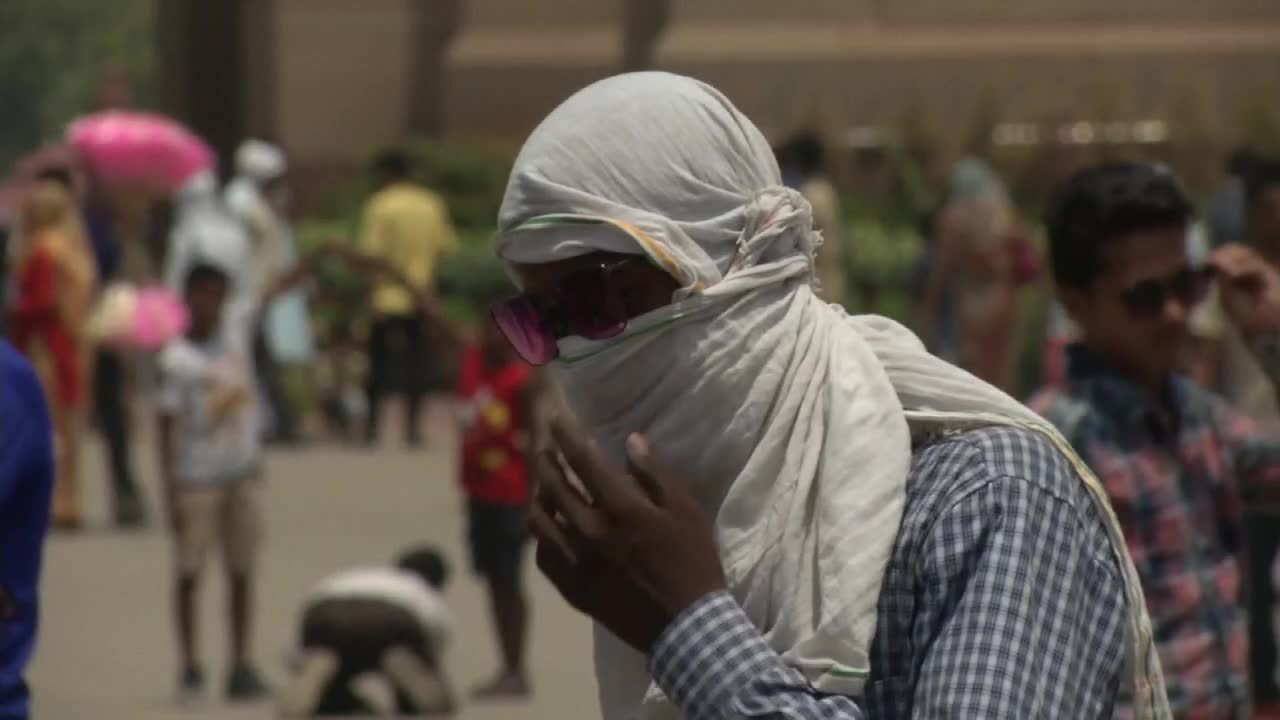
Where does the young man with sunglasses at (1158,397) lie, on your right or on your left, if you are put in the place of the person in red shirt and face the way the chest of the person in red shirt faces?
on your left

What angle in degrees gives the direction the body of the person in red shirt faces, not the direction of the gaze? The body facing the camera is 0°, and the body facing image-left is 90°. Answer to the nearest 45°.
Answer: approximately 45°

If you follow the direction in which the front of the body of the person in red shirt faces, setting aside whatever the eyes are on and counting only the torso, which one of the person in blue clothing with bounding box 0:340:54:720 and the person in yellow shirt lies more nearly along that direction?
the person in blue clothing

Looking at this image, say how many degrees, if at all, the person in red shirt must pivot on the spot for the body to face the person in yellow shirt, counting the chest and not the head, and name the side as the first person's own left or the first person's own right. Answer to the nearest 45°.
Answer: approximately 135° to the first person's own right

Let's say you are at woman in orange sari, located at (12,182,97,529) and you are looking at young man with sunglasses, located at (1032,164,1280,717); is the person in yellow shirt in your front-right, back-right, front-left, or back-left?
back-left

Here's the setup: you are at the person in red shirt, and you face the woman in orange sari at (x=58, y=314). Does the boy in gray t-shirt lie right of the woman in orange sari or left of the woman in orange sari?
left

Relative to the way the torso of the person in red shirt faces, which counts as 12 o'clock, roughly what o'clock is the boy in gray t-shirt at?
The boy in gray t-shirt is roughly at 2 o'clock from the person in red shirt.
